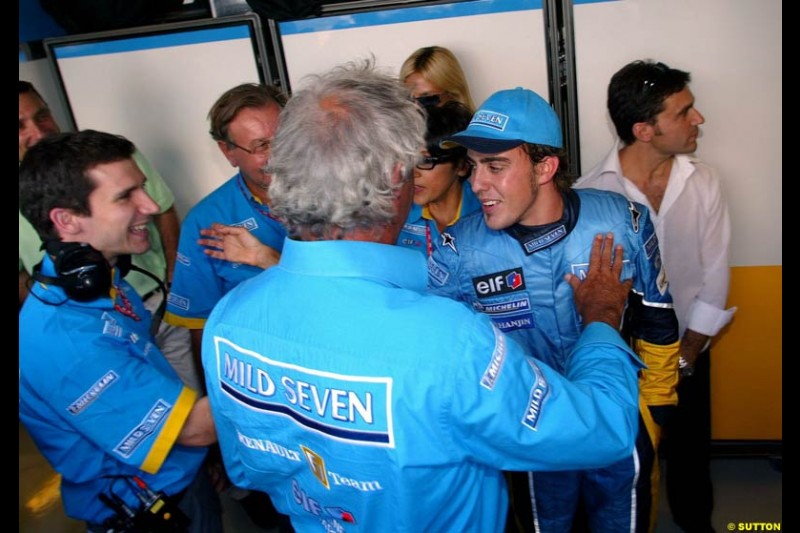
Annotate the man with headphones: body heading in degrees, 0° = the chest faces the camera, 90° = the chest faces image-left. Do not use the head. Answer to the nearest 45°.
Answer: approximately 270°

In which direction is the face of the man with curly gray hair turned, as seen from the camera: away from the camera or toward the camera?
away from the camera

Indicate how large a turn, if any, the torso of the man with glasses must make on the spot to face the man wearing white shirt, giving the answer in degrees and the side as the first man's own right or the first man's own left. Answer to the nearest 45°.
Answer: approximately 45° to the first man's own left

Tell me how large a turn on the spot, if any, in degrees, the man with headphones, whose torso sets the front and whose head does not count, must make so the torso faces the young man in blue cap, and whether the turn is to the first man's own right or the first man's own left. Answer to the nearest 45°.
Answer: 0° — they already face them

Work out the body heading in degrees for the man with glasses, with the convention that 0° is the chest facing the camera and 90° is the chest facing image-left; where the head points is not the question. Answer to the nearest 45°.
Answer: approximately 315°

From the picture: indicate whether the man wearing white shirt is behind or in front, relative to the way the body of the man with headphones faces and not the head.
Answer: in front

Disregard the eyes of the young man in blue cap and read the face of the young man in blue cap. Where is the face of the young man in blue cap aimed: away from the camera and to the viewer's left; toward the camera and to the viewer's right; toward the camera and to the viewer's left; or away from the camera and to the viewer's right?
toward the camera and to the viewer's left

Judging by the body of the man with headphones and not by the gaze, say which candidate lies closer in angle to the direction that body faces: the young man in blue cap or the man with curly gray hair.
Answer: the young man in blue cap
